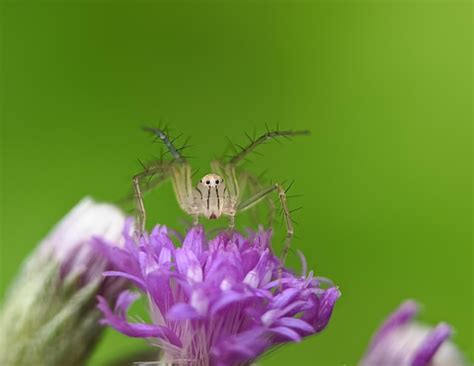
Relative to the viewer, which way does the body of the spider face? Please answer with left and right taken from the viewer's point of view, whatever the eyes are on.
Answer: facing the viewer

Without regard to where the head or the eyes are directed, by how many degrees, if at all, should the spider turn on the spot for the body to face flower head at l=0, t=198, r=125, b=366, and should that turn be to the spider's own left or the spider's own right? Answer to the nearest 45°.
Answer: approximately 90° to the spider's own right

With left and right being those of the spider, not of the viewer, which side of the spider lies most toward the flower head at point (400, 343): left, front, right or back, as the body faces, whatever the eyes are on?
left
